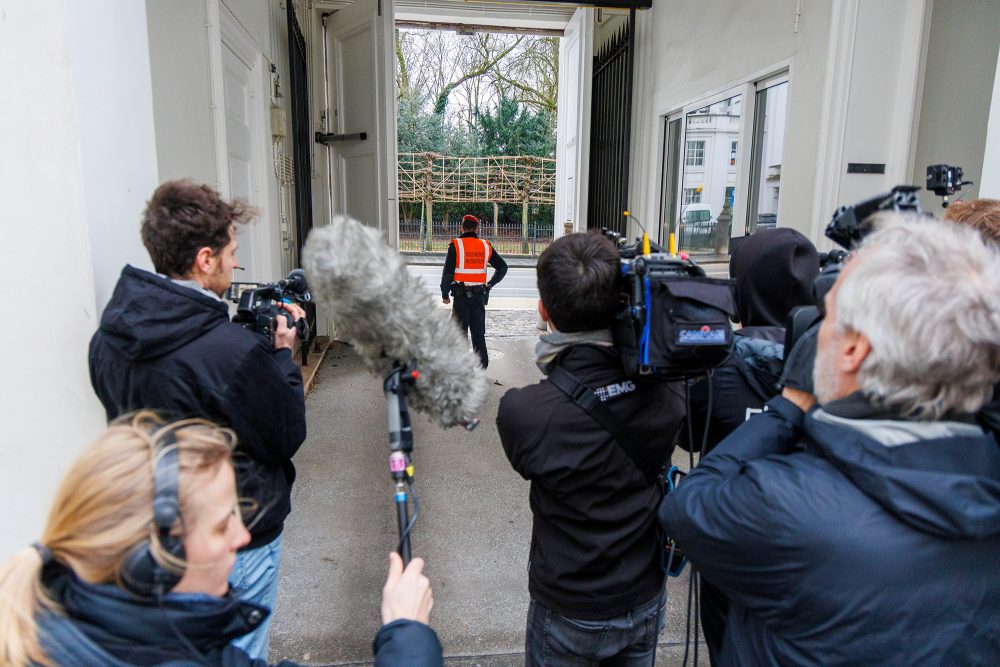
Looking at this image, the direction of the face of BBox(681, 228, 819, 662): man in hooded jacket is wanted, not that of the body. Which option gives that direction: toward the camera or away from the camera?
away from the camera

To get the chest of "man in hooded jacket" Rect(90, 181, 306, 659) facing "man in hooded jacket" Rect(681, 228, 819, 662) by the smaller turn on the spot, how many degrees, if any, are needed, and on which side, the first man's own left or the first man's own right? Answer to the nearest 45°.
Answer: approximately 45° to the first man's own right

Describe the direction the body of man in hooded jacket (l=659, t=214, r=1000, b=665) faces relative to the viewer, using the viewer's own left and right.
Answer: facing away from the viewer and to the left of the viewer

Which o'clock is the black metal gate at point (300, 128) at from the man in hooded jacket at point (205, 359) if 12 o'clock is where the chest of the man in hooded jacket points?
The black metal gate is roughly at 11 o'clock from the man in hooded jacket.

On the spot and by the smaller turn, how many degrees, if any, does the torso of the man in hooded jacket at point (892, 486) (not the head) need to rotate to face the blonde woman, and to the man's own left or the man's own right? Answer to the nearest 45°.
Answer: approximately 90° to the man's own left

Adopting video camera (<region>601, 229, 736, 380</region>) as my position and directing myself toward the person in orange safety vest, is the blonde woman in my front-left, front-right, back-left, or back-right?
back-left

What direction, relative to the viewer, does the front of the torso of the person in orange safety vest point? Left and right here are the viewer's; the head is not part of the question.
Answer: facing away from the viewer

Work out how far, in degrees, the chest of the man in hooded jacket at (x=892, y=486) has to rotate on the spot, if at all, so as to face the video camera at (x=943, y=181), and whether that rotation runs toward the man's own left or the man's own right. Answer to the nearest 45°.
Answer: approximately 45° to the man's own right

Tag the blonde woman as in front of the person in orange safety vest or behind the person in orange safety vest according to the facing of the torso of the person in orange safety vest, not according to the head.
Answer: behind

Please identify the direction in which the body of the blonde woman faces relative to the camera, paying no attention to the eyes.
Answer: to the viewer's right
